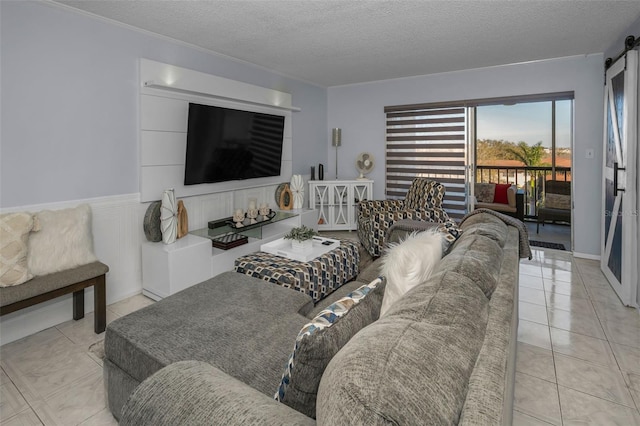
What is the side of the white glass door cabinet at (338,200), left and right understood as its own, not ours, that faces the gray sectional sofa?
front

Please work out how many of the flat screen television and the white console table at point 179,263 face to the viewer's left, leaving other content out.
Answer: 0

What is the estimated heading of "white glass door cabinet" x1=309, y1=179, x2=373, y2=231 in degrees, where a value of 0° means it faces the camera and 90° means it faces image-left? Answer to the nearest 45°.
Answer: approximately 0°

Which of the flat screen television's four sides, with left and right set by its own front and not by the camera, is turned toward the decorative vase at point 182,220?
right

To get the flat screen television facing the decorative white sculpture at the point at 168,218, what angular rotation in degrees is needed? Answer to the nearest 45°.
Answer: approximately 90° to its right

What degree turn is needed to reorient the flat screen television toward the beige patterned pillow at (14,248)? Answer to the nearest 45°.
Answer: approximately 90° to its right

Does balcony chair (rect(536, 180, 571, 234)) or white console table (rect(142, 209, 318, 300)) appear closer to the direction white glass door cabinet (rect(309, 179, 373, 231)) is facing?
the white console table

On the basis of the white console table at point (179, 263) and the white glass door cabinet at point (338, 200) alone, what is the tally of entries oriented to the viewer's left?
0

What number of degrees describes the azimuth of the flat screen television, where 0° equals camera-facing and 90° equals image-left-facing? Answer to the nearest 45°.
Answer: approximately 315°
